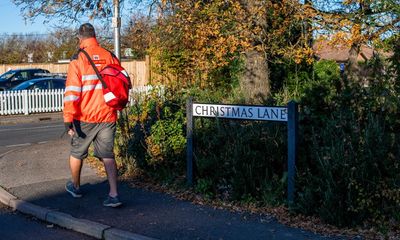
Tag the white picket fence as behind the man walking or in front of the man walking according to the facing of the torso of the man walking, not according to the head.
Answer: in front

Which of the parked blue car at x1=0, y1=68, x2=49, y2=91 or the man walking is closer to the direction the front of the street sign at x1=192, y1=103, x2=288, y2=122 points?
the man walking

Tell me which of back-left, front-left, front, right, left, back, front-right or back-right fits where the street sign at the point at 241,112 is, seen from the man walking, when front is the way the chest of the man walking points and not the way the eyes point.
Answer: back-right

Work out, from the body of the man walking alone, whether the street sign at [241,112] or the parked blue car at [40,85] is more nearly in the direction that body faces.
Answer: the parked blue car

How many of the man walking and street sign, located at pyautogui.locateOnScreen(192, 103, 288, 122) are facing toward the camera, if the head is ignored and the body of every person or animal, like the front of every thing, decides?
1

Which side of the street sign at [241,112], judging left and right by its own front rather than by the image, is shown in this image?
front

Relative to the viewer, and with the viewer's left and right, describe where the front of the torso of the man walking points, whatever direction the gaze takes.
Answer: facing away from the viewer and to the left of the viewer

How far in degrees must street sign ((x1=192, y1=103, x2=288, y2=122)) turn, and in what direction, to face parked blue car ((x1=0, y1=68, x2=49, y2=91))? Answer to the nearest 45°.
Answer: approximately 135° to its right
